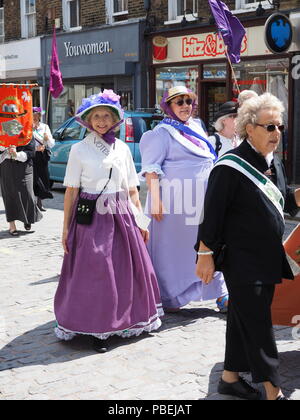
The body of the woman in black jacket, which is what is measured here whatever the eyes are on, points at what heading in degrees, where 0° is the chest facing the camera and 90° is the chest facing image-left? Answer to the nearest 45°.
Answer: approximately 315°

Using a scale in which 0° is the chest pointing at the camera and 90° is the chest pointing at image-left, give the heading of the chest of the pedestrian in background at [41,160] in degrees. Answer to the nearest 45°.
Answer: approximately 0°

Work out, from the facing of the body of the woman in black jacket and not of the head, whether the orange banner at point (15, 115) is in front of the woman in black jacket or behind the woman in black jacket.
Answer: behind

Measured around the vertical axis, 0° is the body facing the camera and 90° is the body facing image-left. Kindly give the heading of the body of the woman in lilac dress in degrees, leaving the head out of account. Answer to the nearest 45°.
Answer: approximately 315°

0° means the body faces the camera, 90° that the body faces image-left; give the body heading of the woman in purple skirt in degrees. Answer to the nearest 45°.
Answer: approximately 0°

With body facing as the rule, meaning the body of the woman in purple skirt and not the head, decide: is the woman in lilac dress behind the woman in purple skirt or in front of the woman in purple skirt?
behind
